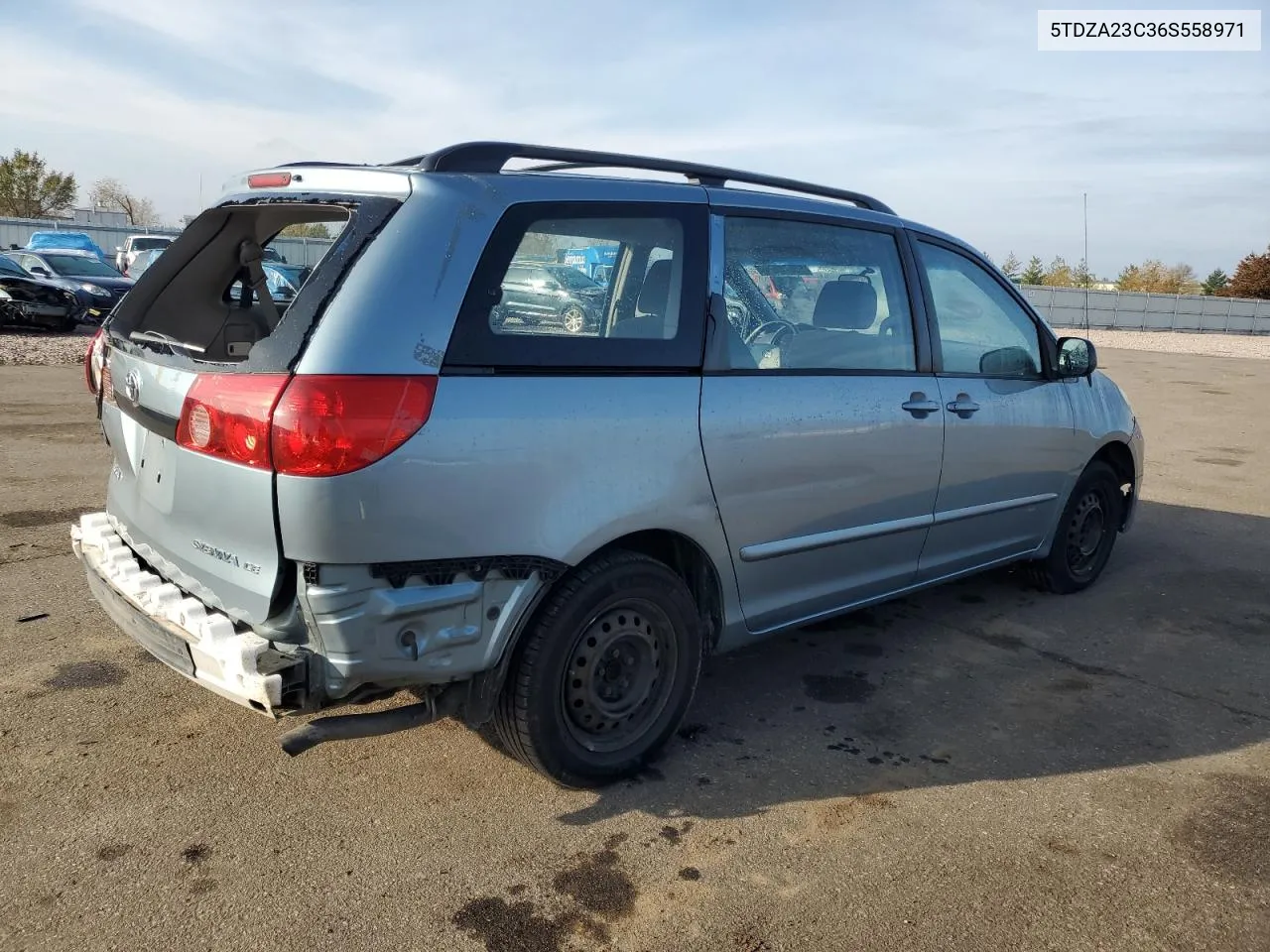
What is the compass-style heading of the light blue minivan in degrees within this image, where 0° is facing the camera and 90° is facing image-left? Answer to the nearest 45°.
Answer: approximately 225°

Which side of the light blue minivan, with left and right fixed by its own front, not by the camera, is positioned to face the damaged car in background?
left

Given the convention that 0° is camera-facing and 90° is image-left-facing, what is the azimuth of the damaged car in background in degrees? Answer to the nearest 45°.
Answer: approximately 315°

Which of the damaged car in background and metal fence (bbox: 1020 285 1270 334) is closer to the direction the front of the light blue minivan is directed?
the metal fence
